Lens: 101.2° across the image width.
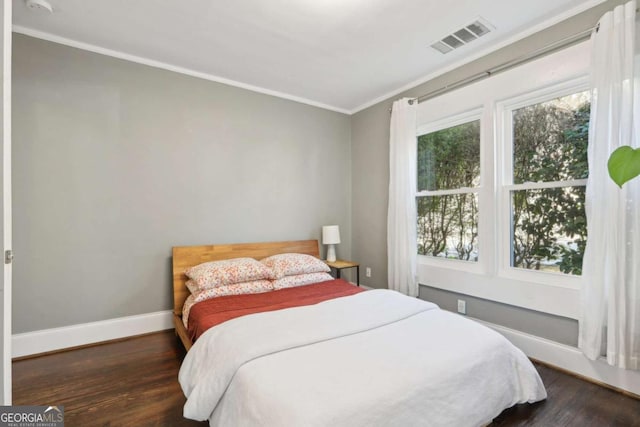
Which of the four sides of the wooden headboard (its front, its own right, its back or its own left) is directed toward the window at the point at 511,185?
left

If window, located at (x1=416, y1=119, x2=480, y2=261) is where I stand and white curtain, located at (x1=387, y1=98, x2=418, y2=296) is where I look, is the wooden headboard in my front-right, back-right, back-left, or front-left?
front-left

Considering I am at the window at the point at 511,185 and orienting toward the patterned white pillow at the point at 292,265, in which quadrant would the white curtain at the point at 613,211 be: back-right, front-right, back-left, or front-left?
back-left

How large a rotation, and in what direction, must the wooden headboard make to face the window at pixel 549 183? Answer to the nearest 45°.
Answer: approximately 45° to its left

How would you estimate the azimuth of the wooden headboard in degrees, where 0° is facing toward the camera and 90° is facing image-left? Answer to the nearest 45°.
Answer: approximately 0°

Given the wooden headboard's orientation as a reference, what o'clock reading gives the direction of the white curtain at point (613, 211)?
The white curtain is roughly at 10 o'clock from the wooden headboard.

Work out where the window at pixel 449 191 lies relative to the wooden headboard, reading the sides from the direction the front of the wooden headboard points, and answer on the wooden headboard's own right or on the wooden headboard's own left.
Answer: on the wooden headboard's own left

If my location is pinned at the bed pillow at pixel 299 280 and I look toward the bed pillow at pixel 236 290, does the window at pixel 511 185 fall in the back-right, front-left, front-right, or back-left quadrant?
back-left

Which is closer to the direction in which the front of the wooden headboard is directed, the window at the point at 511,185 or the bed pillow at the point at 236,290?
the bed pillow

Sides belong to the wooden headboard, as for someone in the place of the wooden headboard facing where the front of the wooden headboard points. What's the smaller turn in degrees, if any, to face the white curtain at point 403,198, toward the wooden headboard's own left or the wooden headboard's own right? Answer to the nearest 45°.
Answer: approximately 90° to the wooden headboard's own left
